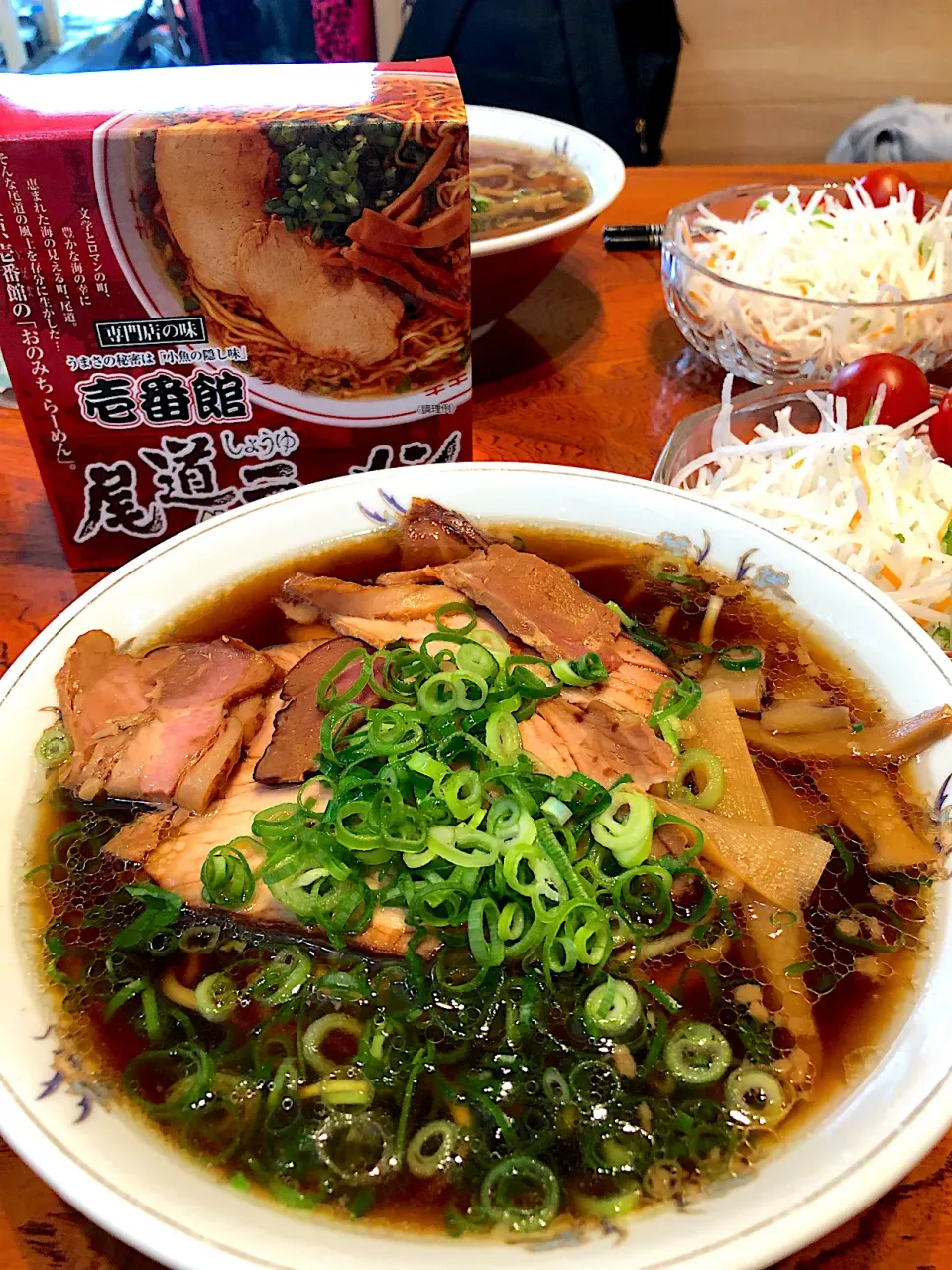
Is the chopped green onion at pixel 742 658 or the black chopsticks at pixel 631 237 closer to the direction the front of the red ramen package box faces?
the chopped green onion

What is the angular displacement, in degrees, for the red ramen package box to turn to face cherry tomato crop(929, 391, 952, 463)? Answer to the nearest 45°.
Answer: approximately 90° to its left

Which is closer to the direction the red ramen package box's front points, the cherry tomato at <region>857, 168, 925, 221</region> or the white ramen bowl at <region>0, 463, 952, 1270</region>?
the white ramen bowl

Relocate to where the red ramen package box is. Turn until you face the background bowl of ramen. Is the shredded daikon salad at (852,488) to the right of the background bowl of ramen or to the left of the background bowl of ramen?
right

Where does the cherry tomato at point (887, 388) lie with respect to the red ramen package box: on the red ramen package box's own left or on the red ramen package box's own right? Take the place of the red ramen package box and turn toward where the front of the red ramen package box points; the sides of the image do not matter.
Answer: on the red ramen package box's own left

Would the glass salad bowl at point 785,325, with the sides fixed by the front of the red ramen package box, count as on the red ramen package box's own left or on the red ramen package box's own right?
on the red ramen package box's own left

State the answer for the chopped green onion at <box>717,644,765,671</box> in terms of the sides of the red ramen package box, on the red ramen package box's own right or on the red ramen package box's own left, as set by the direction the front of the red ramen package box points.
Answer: on the red ramen package box's own left

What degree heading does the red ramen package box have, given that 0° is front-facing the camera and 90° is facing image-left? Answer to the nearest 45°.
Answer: approximately 0°

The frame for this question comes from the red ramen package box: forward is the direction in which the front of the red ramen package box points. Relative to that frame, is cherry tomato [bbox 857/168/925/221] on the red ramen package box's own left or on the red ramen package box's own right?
on the red ramen package box's own left
